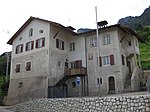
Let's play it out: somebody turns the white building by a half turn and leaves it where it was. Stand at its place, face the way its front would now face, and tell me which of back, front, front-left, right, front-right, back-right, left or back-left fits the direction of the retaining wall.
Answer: back

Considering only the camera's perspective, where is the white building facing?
facing the viewer
